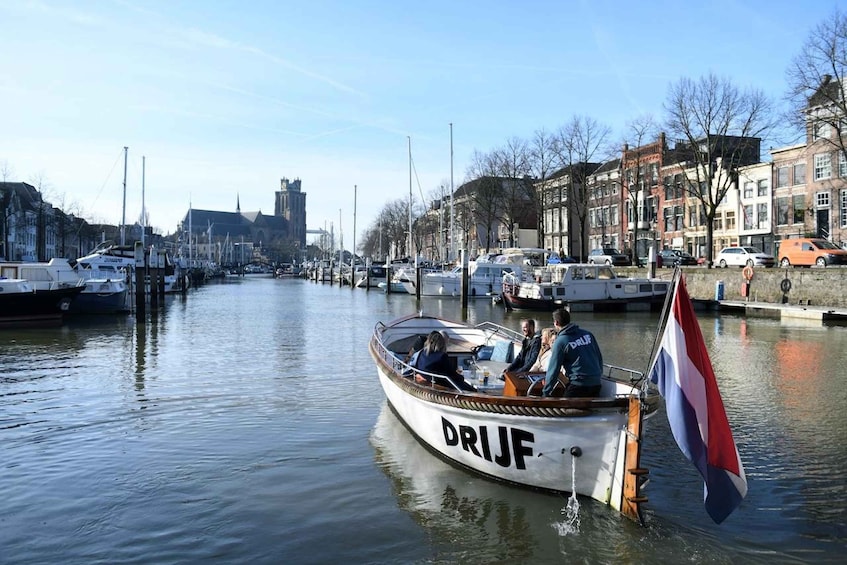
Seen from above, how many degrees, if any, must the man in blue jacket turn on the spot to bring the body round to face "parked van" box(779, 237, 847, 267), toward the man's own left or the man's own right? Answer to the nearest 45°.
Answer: approximately 45° to the man's own right

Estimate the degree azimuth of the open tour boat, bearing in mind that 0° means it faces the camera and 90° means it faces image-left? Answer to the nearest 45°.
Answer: approximately 135°

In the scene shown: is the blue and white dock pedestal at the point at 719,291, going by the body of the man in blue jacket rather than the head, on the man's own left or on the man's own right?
on the man's own right

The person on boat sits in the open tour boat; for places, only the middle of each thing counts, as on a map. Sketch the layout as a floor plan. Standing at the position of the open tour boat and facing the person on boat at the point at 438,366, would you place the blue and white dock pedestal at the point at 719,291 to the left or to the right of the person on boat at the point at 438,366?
right

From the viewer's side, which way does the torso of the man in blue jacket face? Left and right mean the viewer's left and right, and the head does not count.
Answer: facing away from the viewer and to the left of the viewer

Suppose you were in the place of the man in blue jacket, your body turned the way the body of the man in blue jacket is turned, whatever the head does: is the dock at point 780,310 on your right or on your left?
on your right
